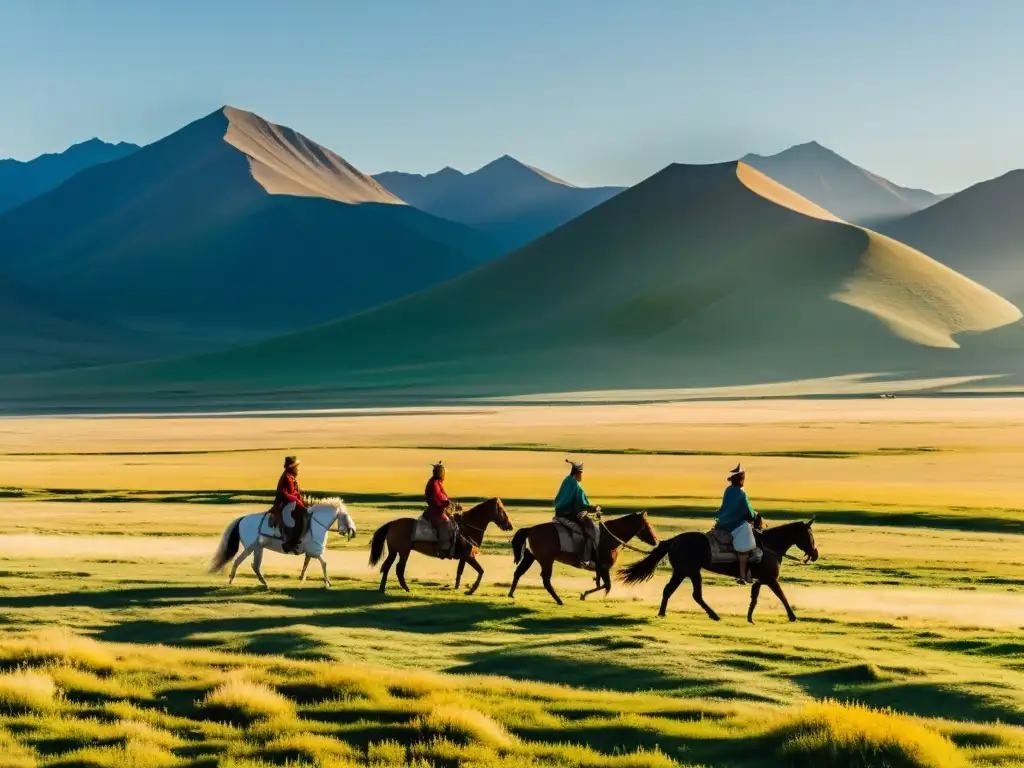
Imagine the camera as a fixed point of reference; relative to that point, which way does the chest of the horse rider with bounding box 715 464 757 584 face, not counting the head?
to the viewer's right

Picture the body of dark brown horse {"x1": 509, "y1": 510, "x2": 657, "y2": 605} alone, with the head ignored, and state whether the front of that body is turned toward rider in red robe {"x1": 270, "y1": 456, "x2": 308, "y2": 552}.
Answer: no

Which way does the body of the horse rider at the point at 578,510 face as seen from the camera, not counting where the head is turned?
to the viewer's right

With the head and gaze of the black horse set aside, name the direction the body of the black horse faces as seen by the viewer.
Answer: to the viewer's right

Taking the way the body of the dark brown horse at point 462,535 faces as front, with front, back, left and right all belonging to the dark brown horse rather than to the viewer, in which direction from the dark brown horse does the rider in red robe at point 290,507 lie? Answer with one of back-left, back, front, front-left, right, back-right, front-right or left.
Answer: back

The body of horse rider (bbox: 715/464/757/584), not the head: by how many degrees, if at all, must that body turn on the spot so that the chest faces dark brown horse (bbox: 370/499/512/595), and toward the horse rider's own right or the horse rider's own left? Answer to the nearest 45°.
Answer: approximately 135° to the horse rider's own left

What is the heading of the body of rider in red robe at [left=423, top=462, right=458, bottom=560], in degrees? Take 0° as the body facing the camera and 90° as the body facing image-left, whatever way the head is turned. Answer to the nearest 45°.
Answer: approximately 270°

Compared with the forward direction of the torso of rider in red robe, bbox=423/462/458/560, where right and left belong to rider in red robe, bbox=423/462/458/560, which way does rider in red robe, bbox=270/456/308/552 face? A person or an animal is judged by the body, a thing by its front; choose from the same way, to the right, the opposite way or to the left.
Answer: the same way

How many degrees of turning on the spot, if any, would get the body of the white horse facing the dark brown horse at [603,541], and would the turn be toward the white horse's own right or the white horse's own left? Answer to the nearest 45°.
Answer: approximately 45° to the white horse's own right

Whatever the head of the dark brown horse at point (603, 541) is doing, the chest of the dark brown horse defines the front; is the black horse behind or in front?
in front

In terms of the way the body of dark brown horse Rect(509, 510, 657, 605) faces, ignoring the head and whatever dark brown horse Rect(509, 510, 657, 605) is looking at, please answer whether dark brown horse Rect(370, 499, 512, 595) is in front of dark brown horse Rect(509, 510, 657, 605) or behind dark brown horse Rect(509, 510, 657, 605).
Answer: behind

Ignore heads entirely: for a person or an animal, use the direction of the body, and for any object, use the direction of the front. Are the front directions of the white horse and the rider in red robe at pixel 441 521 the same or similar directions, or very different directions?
same or similar directions

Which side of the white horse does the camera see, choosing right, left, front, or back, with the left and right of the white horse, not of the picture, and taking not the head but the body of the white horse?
right

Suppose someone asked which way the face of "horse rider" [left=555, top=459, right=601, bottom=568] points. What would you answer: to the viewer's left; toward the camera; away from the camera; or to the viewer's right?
to the viewer's right

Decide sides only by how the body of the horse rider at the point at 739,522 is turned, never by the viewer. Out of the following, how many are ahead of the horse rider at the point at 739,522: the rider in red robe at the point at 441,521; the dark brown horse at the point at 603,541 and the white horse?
0

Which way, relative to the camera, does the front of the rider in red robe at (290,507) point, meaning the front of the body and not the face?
to the viewer's right

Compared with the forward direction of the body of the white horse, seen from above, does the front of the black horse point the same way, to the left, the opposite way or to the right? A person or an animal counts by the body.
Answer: the same way

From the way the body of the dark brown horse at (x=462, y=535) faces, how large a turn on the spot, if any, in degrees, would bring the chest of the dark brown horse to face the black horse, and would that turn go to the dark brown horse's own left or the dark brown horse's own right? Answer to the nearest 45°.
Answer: approximately 45° to the dark brown horse's own right

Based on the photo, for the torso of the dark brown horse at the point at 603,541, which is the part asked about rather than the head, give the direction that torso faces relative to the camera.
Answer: to the viewer's right

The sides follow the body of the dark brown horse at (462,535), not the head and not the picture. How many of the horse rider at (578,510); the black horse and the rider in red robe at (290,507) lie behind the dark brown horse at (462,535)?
1

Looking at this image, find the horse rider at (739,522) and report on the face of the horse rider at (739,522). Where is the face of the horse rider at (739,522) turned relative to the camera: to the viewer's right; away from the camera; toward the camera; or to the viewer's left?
to the viewer's right

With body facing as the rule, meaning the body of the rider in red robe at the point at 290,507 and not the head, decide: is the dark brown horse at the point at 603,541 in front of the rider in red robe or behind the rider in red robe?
in front
